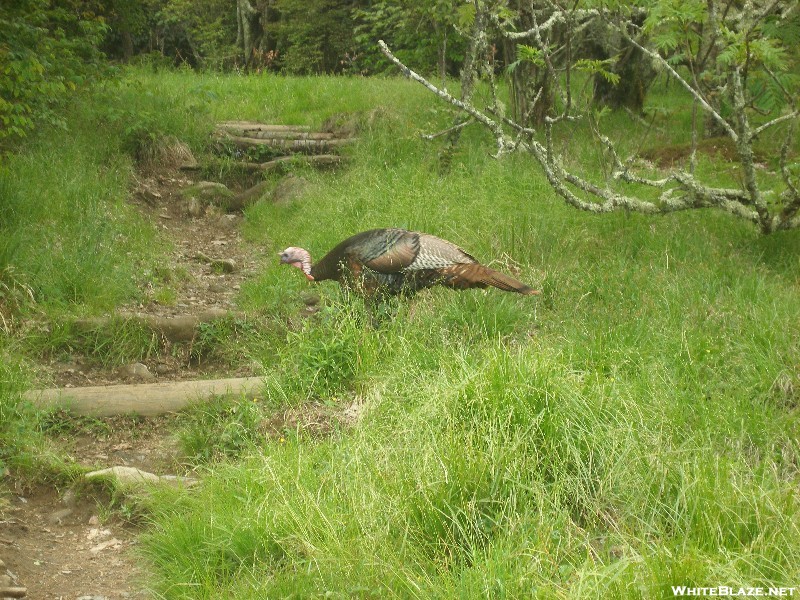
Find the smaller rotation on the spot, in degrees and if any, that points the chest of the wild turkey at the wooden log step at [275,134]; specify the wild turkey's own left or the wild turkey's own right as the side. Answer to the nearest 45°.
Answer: approximately 90° to the wild turkey's own right

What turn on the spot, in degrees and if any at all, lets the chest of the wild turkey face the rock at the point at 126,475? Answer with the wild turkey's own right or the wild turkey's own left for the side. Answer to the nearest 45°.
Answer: approximately 45° to the wild turkey's own left

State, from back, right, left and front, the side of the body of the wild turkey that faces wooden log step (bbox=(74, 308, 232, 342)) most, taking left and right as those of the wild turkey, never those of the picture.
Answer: front

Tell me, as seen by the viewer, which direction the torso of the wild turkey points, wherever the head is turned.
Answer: to the viewer's left

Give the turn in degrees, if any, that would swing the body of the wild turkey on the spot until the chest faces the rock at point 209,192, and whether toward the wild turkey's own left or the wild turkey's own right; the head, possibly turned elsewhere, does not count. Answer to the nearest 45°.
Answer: approximately 45° to the wild turkey's own right

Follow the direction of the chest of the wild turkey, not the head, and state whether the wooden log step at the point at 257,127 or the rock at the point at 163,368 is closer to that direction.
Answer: the rock

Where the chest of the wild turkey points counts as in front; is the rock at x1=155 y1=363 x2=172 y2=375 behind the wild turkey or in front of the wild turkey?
in front

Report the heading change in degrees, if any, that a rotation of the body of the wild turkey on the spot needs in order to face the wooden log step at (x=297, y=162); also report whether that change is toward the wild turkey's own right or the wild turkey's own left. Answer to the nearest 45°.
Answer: approximately 90° to the wild turkey's own right

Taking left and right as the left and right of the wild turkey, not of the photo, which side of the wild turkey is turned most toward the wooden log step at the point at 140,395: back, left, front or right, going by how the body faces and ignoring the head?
front
